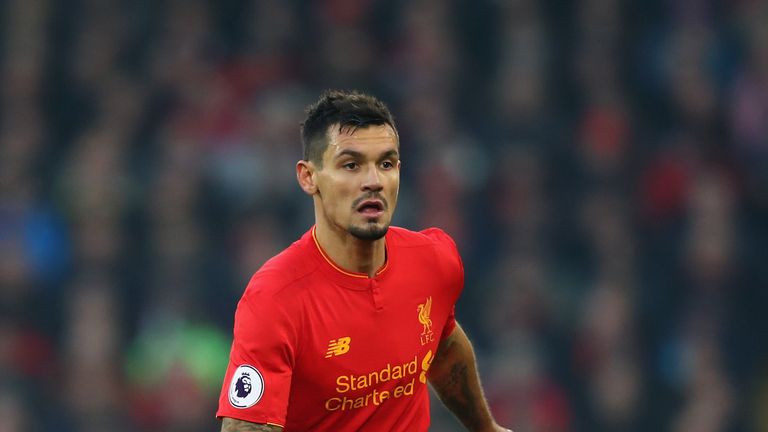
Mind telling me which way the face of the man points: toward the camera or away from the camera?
toward the camera

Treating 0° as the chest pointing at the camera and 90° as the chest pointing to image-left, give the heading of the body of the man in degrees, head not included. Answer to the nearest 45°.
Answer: approximately 315°
